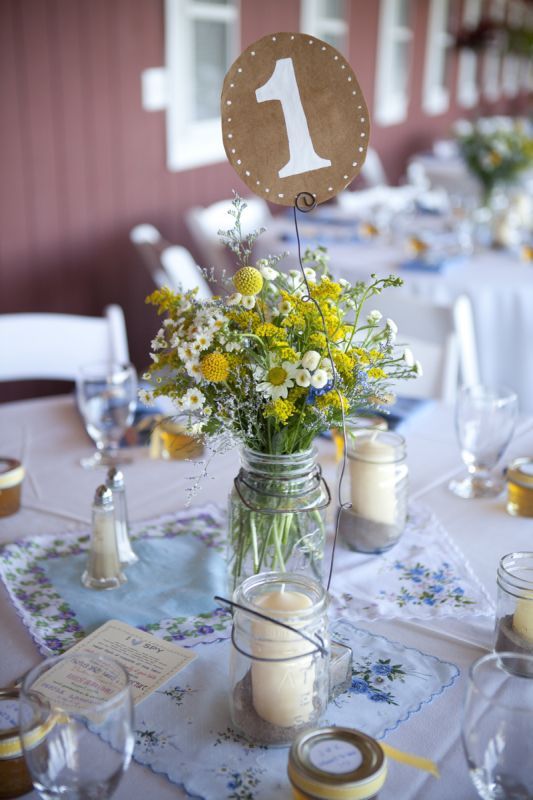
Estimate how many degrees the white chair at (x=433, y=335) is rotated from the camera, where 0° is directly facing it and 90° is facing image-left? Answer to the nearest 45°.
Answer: approximately 45°

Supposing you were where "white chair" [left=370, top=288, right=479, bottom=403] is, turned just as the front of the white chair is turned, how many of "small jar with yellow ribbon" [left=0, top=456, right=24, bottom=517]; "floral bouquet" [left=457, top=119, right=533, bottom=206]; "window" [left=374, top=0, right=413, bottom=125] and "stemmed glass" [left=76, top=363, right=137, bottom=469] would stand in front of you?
2

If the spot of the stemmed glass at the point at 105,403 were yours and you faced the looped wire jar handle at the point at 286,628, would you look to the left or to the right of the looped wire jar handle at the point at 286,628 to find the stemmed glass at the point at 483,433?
left

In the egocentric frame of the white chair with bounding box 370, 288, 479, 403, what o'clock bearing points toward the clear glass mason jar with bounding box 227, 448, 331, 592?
The clear glass mason jar is roughly at 11 o'clock from the white chair.

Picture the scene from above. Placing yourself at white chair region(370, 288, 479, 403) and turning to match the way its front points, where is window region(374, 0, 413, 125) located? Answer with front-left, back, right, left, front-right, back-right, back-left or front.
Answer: back-right

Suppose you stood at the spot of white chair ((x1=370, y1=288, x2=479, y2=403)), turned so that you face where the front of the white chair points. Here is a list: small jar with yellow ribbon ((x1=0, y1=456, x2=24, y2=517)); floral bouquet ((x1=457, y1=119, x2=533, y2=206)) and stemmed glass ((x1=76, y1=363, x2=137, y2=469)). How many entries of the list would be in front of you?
2

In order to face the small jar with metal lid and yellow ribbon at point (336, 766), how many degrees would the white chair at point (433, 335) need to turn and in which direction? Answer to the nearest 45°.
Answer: approximately 45° to its left

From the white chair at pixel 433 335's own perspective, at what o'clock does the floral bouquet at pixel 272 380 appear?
The floral bouquet is roughly at 11 o'clock from the white chair.

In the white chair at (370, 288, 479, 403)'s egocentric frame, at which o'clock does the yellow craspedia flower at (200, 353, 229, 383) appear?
The yellow craspedia flower is roughly at 11 o'clock from the white chair.

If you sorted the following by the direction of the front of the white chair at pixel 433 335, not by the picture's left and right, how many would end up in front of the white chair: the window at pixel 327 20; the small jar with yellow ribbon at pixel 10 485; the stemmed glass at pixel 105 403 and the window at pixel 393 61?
2
